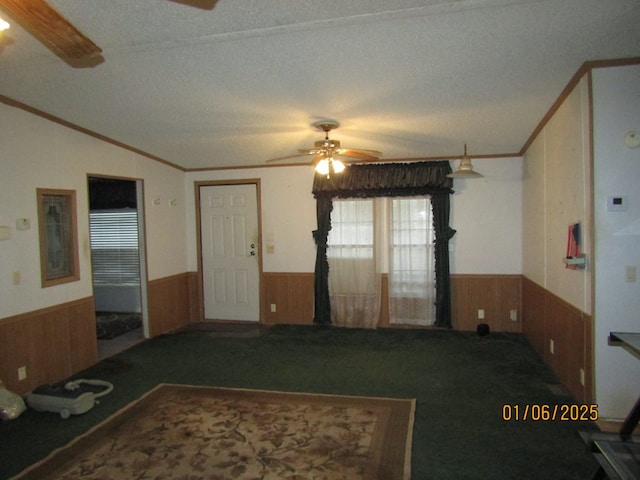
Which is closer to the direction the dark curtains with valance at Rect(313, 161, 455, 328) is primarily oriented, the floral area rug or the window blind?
the floral area rug

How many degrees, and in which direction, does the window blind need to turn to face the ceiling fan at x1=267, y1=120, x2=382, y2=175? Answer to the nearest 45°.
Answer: approximately 45° to its left

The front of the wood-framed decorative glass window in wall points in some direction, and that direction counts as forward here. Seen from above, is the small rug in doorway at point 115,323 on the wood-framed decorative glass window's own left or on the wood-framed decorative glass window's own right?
on the wood-framed decorative glass window's own left

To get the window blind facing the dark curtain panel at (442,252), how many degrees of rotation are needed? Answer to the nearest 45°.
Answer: approximately 45° to its left

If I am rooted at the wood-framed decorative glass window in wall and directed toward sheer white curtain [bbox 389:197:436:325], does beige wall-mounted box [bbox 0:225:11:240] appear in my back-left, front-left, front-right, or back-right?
back-right

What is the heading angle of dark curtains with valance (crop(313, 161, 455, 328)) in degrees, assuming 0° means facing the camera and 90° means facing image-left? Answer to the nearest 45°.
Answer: approximately 0°

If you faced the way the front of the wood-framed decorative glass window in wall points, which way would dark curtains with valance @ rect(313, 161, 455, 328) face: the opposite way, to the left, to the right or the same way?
to the right

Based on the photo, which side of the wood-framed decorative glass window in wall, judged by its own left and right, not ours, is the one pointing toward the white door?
left

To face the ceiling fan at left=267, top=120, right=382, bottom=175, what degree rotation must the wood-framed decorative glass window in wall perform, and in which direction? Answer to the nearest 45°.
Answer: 0° — it already faces it

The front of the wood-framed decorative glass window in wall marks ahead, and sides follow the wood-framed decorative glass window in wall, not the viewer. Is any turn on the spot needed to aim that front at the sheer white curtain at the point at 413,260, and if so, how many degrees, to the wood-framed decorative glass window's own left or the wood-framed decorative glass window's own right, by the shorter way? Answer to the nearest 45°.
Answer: approximately 45° to the wood-framed decorative glass window's own left
